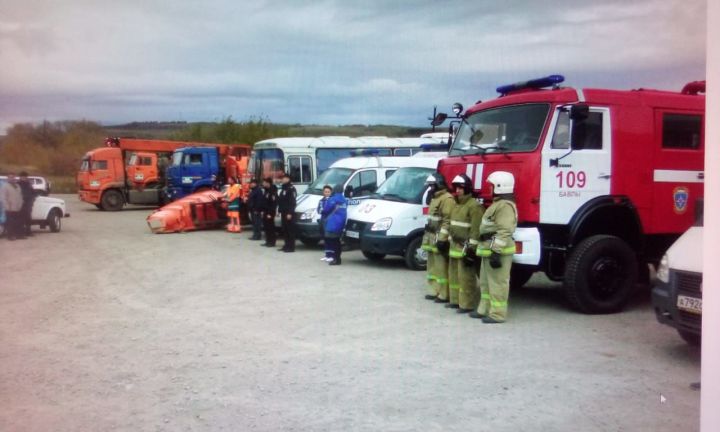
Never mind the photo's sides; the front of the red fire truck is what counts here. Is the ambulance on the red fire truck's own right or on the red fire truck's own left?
on the red fire truck's own right

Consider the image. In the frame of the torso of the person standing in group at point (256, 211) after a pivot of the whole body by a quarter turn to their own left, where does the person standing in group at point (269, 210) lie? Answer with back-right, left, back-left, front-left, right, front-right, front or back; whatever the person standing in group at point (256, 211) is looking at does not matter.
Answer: front

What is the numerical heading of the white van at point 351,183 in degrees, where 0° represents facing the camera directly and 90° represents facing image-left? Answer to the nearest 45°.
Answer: approximately 45°

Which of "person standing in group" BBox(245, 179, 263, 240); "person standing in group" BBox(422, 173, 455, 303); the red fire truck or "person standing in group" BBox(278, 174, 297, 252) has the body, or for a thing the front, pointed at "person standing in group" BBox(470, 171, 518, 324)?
the red fire truck

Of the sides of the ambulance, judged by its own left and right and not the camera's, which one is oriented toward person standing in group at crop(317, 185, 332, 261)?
front

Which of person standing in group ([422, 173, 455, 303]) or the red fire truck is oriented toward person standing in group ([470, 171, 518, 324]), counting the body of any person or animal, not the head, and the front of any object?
the red fire truck
